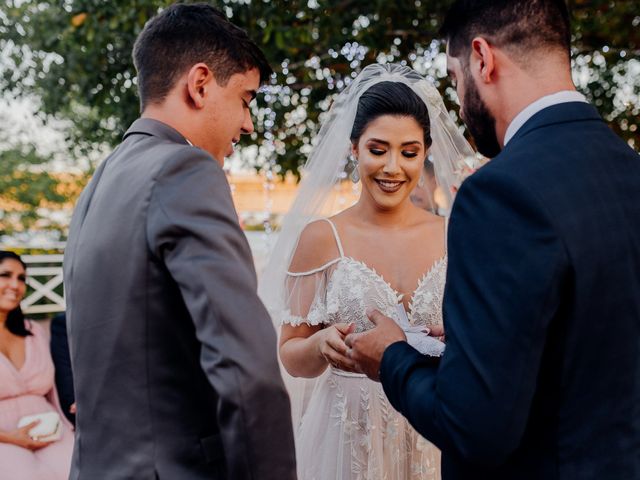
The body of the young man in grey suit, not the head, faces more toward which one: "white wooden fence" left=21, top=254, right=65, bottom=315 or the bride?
the bride

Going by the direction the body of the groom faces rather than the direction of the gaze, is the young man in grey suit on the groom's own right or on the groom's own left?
on the groom's own left

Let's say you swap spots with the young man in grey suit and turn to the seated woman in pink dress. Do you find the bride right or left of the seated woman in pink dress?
right

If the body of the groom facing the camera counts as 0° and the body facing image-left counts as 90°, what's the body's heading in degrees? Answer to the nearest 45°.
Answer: approximately 135°

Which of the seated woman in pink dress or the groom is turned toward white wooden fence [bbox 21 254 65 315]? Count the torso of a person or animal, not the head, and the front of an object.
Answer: the groom

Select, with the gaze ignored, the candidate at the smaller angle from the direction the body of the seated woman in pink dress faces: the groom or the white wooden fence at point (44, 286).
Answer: the groom

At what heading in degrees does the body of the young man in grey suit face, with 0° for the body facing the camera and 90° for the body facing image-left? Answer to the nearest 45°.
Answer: approximately 225°

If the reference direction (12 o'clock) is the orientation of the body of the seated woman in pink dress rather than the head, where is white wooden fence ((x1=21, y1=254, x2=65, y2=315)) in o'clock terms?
The white wooden fence is roughly at 6 o'clock from the seated woman in pink dress.

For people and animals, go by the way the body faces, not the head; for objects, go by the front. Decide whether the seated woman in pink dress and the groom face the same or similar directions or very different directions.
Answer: very different directions

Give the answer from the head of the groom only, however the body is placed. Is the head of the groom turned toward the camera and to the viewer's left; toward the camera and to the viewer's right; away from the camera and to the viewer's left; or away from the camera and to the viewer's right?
away from the camera and to the viewer's left
